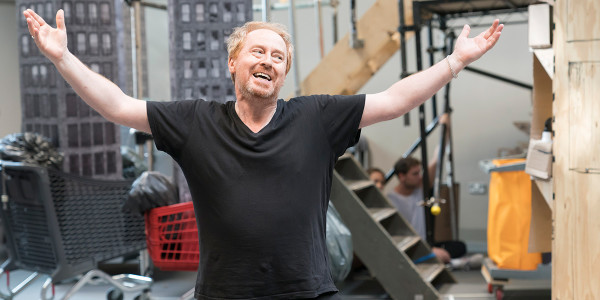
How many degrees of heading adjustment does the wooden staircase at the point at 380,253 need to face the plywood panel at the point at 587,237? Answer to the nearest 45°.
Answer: approximately 45° to its right

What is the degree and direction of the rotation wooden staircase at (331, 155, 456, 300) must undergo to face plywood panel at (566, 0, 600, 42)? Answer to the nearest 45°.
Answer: approximately 45° to its right

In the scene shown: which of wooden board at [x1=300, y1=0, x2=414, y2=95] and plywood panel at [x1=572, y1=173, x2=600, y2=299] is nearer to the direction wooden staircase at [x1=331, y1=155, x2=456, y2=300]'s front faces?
the plywood panel

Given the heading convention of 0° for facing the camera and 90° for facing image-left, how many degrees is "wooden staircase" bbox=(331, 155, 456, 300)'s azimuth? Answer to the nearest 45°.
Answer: approximately 315°

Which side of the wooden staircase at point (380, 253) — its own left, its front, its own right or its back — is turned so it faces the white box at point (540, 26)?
front

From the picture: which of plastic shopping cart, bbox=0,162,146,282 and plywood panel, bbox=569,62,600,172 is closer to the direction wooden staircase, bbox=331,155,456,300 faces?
the plywood panel

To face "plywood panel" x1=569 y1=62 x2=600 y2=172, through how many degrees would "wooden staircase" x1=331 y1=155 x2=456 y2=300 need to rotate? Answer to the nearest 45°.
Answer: approximately 45° to its right

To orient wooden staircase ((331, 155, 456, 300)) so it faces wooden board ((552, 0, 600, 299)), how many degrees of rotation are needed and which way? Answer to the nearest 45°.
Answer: approximately 45° to its right

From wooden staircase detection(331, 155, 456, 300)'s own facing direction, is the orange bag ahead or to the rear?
ahead

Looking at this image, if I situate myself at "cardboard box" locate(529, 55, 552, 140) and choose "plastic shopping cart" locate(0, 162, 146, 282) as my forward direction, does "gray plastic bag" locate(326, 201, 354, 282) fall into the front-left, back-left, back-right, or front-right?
front-right

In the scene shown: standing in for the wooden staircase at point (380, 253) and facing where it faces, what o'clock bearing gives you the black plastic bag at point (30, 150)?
The black plastic bag is roughly at 4 o'clock from the wooden staircase.

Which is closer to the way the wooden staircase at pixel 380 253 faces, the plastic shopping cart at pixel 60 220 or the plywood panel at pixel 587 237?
the plywood panel
